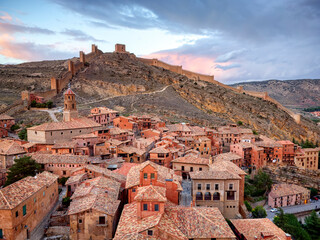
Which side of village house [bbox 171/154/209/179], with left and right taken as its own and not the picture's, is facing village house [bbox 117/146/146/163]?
right

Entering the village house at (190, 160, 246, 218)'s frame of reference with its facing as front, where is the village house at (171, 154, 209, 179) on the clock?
the village house at (171, 154, 209, 179) is roughly at 5 o'clock from the village house at (190, 160, 246, 218).

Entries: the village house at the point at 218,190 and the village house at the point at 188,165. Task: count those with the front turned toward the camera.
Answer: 2

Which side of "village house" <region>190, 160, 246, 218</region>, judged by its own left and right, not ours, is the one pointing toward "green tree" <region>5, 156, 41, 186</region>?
right

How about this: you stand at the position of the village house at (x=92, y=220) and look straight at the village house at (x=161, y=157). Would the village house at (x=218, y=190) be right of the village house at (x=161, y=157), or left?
right

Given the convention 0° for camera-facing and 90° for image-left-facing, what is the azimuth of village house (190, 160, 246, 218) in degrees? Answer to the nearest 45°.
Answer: approximately 0°

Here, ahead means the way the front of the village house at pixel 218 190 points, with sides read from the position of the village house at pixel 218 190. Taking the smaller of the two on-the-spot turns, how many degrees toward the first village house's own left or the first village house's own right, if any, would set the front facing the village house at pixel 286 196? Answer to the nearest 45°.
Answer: approximately 135° to the first village house's own left

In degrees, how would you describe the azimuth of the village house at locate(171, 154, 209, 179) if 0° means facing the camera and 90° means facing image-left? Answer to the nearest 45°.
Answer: approximately 0°

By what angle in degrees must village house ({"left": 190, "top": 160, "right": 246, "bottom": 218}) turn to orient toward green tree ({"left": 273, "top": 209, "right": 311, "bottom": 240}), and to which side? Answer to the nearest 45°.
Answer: approximately 45° to its left

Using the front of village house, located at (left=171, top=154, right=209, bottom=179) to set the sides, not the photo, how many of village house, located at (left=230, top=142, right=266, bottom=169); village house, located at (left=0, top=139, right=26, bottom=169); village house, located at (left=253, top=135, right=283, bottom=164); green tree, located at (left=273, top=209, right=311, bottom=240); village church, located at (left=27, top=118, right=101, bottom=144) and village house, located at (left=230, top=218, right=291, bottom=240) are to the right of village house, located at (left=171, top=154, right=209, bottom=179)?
2

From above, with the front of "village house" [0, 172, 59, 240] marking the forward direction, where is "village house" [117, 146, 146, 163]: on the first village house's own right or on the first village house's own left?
on the first village house's own left

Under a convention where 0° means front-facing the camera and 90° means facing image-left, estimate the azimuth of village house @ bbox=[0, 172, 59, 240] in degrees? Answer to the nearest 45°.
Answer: approximately 315°

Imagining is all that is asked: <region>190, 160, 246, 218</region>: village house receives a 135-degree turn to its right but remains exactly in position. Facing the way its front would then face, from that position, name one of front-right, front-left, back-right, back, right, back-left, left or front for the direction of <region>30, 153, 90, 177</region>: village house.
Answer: front-left

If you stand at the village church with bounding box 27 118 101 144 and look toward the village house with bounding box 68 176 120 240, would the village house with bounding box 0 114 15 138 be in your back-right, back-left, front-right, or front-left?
back-right
